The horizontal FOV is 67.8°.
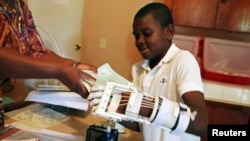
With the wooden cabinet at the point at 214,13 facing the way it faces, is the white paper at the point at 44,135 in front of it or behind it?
in front

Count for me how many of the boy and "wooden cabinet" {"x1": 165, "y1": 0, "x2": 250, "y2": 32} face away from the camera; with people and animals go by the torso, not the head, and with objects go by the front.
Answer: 0

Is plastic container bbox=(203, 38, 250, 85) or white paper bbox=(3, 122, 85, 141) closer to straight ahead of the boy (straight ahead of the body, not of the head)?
the white paper

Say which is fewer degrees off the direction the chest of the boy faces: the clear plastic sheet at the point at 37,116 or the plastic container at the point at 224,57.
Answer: the clear plastic sheet

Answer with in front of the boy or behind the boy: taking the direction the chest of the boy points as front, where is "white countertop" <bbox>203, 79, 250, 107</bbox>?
behind

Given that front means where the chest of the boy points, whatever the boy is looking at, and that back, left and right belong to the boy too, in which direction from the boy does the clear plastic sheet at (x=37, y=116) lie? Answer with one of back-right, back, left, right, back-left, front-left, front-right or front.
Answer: front-right

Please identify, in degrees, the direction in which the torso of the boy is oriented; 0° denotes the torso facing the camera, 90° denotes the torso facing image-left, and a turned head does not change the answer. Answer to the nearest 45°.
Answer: approximately 45°

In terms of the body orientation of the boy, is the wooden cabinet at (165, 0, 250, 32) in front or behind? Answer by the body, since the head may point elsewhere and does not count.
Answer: behind

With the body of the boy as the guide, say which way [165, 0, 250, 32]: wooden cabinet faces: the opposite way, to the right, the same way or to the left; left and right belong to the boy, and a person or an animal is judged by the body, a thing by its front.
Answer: the same way

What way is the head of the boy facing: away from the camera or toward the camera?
toward the camera

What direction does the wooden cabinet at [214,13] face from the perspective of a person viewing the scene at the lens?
facing the viewer and to the left of the viewer
